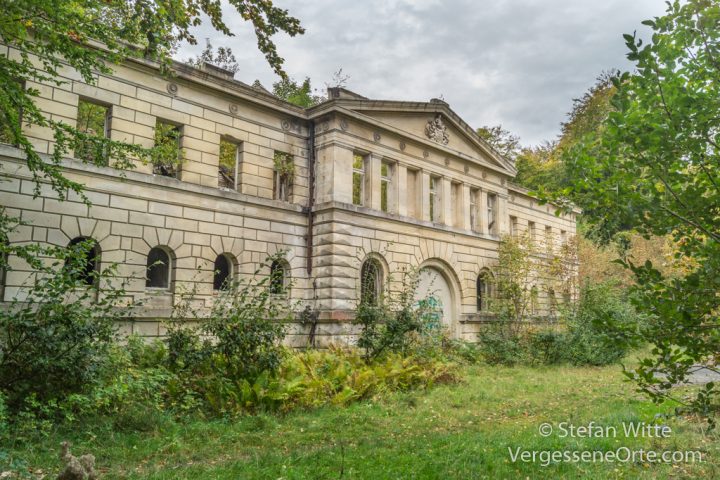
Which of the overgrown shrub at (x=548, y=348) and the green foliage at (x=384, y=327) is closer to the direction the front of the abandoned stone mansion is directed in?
the green foliage

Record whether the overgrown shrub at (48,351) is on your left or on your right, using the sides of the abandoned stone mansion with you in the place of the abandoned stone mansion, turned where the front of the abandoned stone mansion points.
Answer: on your right

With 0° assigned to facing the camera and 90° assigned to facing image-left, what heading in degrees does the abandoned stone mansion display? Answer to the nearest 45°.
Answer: approximately 315°

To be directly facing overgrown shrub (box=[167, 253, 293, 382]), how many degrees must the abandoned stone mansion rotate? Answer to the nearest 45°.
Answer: approximately 45° to its right

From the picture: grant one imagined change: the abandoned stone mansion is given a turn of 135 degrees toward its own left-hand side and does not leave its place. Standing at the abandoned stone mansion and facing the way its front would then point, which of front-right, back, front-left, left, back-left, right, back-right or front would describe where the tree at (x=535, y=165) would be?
front-right

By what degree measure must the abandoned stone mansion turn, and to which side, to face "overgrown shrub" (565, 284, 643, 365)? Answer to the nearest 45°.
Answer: approximately 45° to its left

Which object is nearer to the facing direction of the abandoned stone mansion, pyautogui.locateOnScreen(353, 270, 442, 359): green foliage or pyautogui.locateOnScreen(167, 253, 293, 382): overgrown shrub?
the green foliage

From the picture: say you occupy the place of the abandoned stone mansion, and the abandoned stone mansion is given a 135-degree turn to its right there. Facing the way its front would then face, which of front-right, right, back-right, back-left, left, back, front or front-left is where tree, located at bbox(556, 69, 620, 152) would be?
back-right
